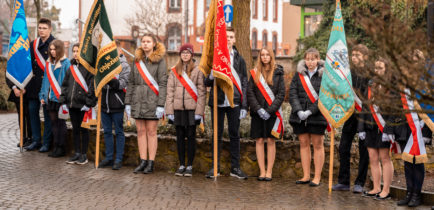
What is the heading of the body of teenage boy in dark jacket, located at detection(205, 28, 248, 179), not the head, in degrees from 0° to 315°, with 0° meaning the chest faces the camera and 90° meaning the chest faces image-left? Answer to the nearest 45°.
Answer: approximately 0°

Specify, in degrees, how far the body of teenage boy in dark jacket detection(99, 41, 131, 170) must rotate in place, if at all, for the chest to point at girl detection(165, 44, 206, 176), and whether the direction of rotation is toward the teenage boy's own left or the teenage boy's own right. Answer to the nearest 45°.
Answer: approximately 90° to the teenage boy's own left

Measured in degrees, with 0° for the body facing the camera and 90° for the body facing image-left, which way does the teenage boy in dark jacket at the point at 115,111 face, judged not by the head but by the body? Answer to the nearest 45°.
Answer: approximately 45°

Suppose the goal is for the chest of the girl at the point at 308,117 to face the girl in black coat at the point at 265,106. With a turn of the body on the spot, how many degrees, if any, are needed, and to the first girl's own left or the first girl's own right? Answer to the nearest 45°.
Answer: approximately 45° to the first girl's own right

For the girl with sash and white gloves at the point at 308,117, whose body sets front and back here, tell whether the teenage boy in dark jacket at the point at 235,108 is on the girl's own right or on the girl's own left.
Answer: on the girl's own right

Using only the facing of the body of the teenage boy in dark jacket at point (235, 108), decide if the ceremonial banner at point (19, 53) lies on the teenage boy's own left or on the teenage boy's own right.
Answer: on the teenage boy's own right

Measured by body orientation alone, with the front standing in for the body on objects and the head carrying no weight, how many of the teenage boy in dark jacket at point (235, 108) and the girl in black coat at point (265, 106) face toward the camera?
2

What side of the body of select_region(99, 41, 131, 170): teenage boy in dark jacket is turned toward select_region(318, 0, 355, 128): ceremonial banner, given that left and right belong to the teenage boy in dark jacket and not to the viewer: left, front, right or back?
left
